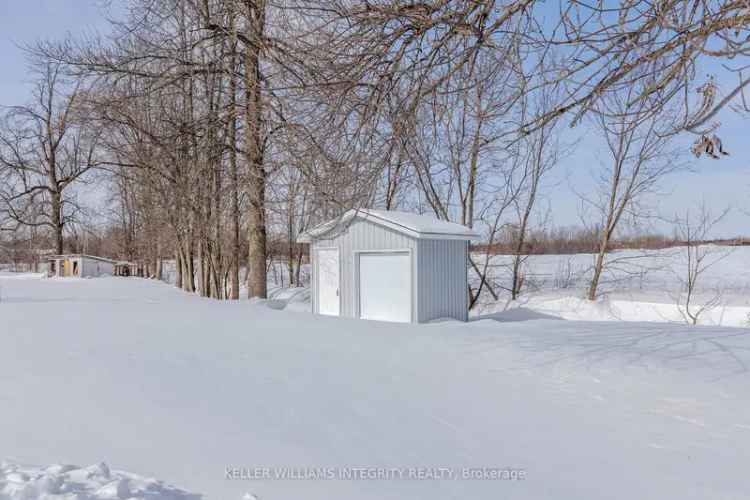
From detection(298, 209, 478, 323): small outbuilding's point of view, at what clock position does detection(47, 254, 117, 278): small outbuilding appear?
detection(47, 254, 117, 278): small outbuilding is roughly at 3 o'clock from detection(298, 209, 478, 323): small outbuilding.

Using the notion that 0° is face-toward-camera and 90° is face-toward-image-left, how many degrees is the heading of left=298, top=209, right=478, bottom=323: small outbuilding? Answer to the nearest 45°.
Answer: approximately 45°
